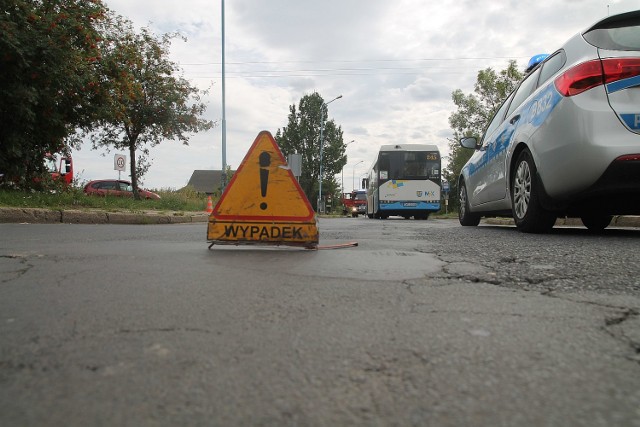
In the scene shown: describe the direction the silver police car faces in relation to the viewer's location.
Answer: facing away from the viewer and to the left of the viewer

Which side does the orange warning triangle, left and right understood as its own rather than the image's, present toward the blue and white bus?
back

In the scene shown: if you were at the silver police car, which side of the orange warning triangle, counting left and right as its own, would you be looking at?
left

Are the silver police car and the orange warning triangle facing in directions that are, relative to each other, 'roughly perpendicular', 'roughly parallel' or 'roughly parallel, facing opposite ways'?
roughly parallel, facing opposite ways

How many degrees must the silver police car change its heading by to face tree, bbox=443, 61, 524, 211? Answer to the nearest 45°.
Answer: approximately 45° to its right

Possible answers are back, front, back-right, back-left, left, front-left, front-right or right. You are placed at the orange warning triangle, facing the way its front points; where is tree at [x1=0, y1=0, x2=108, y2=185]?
back-right

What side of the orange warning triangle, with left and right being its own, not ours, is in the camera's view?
front

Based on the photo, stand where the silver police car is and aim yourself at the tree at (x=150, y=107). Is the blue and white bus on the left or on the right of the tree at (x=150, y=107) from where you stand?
right
